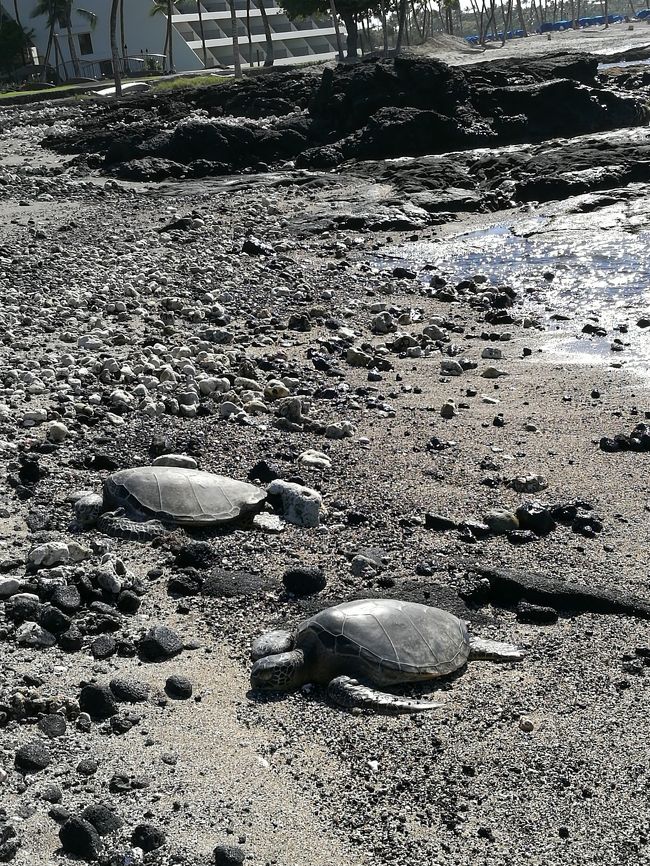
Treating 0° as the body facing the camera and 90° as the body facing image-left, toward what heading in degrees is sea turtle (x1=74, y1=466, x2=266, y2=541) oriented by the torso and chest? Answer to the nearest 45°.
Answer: approximately 90°

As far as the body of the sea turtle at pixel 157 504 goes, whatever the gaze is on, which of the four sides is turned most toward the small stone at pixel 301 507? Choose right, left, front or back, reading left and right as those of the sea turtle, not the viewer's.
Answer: back

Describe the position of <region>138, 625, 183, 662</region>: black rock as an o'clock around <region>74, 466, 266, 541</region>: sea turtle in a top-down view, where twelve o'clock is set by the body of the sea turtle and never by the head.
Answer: The black rock is roughly at 9 o'clock from the sea turtle.

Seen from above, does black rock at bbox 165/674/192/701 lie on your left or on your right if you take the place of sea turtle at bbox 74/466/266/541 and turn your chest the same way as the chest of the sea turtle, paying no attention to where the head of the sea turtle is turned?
on your left

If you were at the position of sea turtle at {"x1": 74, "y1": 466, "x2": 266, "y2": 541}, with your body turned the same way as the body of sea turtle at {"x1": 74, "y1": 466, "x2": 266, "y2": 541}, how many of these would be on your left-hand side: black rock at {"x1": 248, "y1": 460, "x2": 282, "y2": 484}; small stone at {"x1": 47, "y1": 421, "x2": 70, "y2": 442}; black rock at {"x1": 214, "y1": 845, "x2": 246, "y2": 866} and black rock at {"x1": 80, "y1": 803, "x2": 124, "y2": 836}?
2

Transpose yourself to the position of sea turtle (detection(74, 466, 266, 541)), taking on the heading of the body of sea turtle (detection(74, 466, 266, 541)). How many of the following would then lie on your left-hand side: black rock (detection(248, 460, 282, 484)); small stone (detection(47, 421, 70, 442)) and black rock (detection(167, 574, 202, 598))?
1

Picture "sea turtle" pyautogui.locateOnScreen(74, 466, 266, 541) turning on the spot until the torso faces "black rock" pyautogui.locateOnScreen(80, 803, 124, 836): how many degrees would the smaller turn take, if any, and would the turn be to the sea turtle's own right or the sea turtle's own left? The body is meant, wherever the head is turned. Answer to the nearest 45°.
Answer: approximately 90° to the sea turtle's own left

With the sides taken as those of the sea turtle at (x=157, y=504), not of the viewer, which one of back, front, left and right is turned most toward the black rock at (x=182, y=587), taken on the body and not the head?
left

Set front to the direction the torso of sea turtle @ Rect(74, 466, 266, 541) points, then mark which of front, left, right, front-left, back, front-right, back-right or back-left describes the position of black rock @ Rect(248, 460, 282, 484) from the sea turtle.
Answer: back-right

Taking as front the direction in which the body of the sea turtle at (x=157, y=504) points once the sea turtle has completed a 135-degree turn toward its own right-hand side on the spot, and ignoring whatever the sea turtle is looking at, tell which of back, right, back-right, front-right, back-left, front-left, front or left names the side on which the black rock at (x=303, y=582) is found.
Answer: right

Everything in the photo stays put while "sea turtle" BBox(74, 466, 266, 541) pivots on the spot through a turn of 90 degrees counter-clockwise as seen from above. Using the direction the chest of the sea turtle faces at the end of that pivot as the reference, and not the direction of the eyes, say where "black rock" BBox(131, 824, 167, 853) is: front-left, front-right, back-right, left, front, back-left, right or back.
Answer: front

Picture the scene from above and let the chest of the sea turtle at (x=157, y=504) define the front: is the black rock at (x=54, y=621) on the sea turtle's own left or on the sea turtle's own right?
on the sea turtle's own left

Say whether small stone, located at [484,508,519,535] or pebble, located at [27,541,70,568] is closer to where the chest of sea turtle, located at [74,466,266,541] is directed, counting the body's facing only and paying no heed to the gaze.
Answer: the pebble

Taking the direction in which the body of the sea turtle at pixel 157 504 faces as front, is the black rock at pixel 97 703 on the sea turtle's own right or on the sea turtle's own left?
on the sea turtle's own left

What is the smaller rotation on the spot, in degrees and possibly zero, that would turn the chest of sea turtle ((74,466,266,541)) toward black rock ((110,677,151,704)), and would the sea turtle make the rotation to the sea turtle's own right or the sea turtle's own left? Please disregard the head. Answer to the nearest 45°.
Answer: approximately 90° to the sea turtle's own left

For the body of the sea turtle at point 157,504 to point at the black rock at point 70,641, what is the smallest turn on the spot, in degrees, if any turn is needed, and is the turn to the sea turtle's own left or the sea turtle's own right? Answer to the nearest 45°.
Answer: approximately 90° to the sea turtle's own left
